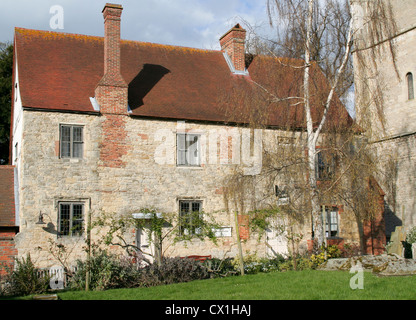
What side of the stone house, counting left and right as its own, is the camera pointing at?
front

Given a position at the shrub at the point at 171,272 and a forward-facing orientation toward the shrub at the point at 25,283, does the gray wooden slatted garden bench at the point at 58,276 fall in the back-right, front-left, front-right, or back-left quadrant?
front-right

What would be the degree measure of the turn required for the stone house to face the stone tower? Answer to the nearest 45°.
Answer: approximately 90° to its left

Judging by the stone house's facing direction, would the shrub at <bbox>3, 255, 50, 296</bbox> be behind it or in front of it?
in front

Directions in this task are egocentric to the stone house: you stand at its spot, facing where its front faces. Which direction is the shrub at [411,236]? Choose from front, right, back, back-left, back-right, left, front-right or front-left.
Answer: left
